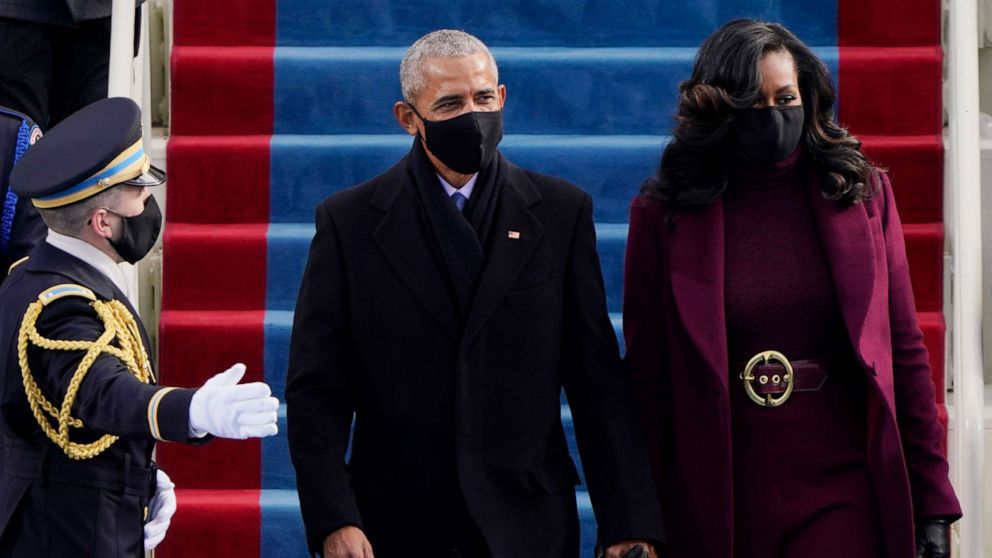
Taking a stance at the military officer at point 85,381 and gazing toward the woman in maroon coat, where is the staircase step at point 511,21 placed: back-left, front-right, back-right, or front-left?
front-left

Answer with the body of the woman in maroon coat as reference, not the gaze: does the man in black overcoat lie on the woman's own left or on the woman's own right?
on the woman's own right

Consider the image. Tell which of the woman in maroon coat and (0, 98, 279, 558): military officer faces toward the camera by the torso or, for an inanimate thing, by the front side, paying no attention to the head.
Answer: the woman in maroon coat

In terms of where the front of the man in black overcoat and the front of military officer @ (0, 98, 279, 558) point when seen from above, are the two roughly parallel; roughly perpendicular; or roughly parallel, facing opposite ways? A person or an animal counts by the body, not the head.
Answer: roughly perpendicular

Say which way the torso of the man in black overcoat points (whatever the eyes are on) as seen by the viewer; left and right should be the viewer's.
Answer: facing the viewer

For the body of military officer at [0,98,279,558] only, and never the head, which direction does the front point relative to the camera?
to the viewer's right

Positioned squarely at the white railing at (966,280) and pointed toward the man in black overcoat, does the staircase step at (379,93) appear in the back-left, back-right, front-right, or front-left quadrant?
front-right

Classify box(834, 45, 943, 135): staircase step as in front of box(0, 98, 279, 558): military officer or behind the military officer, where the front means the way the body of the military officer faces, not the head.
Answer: in front

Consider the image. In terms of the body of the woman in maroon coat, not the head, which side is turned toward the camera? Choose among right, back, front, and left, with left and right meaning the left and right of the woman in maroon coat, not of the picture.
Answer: front

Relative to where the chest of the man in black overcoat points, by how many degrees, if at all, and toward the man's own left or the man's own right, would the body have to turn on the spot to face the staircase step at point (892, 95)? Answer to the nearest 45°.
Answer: approximately 135° to the man's own left

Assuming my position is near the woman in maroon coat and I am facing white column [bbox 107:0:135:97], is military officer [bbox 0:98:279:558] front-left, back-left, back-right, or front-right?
front-left

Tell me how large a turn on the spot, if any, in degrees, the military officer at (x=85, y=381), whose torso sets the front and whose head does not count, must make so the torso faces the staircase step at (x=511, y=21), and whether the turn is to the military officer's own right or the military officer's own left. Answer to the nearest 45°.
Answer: approximately 45° to the military officer's own left
